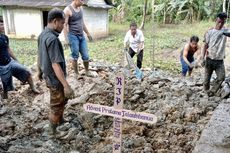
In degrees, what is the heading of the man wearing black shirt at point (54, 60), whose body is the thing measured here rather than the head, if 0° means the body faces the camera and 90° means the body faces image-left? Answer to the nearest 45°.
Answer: approximately 270°

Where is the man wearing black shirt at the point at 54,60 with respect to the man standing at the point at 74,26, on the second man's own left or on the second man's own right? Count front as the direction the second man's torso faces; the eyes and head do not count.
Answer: on the second man's own right

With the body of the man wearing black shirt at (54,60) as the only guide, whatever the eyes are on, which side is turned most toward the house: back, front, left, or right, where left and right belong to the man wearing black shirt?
left

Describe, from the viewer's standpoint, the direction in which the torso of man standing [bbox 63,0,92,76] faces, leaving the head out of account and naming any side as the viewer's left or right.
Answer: facing the viewer and to the right of the viewer

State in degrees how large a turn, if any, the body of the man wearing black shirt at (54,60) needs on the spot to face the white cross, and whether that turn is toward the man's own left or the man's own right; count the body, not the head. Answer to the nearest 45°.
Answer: approximately 45° to the man's own right

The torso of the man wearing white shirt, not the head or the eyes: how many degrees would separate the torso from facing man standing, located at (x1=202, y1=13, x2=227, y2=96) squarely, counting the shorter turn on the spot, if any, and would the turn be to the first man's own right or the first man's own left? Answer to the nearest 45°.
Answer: approximately 45° to the first man's own left

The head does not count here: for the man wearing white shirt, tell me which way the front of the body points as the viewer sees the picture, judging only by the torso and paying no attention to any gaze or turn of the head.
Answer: toward the camera

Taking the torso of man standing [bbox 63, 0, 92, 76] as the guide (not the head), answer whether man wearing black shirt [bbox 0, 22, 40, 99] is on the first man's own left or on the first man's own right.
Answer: on the first man's own right

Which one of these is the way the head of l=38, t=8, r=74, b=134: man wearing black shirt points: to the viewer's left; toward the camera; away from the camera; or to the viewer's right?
to the viewer's right

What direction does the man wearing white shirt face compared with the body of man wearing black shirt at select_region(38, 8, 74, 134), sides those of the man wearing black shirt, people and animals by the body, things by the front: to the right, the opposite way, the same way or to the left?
to the right

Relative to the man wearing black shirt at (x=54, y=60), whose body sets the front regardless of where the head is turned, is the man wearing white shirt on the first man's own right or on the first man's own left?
on the first man's own left

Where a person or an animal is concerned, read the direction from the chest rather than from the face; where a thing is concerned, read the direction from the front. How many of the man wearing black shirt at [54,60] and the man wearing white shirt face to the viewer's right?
1
